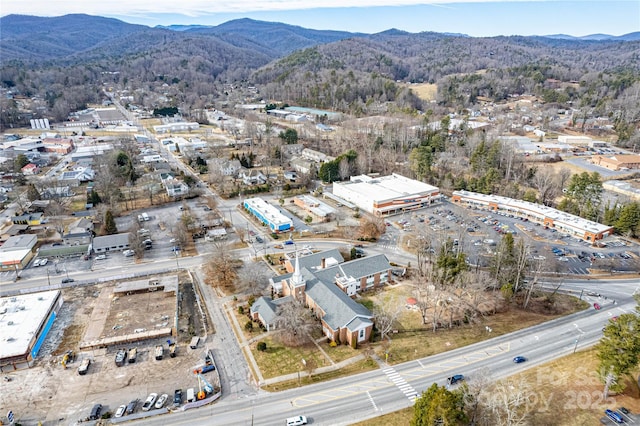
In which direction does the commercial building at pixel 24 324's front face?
to the viewer's right

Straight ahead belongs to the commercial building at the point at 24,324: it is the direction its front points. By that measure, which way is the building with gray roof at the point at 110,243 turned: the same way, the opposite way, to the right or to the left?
to the right

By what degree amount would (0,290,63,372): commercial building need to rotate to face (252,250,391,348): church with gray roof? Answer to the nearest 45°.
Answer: approximately 45° to its right

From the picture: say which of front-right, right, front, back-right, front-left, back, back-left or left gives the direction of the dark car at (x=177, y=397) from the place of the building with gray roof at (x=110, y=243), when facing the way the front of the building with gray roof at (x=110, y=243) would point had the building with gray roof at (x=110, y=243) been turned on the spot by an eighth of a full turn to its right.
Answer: front-left

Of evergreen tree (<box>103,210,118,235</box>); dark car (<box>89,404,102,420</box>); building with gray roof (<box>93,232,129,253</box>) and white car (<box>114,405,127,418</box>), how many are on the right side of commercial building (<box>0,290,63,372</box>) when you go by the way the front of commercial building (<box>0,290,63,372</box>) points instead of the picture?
2

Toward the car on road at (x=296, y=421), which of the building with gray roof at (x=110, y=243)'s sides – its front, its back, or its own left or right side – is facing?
front

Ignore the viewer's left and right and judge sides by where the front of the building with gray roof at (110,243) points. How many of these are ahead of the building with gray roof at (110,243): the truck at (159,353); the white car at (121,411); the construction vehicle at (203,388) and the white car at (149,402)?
4

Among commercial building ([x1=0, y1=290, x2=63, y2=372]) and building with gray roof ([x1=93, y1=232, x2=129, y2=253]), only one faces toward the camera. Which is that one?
the building with gray roof

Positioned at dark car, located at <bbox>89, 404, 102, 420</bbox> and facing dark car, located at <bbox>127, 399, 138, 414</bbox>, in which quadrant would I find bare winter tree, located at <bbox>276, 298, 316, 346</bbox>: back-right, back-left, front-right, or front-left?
front-left

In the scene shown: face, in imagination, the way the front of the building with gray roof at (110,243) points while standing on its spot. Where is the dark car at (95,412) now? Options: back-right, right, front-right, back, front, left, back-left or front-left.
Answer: front

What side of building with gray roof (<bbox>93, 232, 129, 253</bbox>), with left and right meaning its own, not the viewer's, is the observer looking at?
front

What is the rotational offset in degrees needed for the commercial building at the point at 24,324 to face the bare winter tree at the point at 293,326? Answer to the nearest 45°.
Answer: approximately 45° to its right

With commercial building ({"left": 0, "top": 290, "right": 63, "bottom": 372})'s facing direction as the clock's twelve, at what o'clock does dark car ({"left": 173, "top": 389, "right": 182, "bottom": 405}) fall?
The dark car is roughly at 2 o'clock from the commercial building.

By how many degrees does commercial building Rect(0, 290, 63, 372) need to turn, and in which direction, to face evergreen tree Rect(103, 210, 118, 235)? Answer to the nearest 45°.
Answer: approximately 45° to its left

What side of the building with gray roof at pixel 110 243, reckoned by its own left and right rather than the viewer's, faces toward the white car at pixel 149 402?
front

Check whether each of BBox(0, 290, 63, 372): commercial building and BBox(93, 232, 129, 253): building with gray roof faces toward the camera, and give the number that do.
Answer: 1

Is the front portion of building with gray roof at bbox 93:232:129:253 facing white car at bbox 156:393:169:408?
yes

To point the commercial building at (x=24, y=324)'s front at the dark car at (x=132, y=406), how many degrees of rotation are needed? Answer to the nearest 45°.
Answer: approximately 90° to its right
